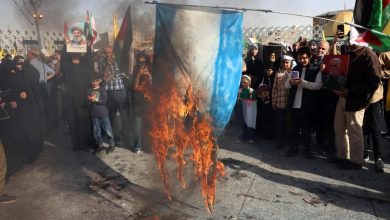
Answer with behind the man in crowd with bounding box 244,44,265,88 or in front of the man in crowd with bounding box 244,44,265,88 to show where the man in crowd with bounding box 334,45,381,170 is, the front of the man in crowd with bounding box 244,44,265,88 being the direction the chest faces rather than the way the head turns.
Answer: in front

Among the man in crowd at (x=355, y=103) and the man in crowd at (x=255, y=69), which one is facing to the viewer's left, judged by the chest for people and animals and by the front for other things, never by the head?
the man in crowd at (x=355, y=103)

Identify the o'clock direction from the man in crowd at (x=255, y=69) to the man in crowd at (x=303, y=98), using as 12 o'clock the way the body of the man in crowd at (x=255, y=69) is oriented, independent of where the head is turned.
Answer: the man in crowd at (x=303, y=98) is roughly at 11 o'clock from the man in crowd at (x=255, y=69).

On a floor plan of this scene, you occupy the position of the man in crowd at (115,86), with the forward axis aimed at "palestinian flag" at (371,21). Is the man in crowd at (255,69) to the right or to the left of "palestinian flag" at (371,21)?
left

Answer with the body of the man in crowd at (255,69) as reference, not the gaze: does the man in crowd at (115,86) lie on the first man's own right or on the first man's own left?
on the first man's own right

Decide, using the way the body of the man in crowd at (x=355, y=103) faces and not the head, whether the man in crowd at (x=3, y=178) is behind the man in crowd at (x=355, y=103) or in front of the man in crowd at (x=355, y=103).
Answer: in front

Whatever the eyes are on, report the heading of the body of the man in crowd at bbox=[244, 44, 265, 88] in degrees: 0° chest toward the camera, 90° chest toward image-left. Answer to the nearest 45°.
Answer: approximately 0°
